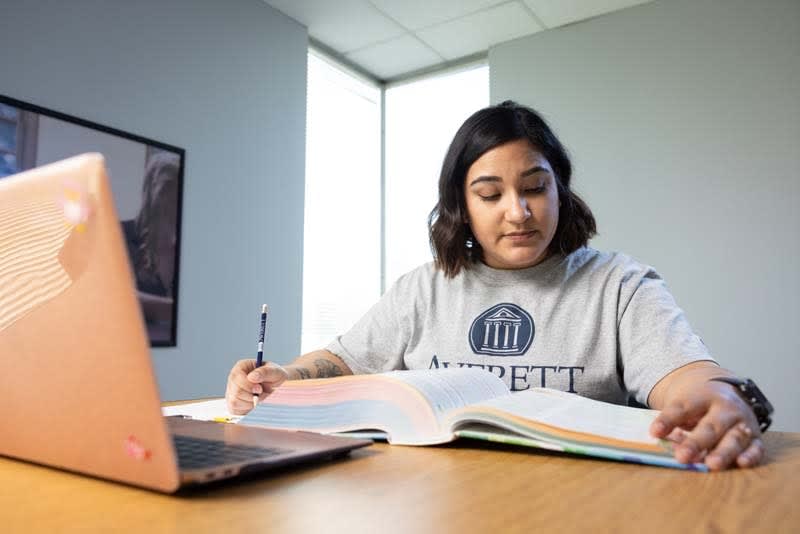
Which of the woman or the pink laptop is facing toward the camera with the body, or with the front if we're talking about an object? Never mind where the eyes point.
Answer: the woman

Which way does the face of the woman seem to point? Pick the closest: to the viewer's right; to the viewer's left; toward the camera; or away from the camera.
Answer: toward the camera

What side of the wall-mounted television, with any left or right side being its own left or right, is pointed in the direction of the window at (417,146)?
left

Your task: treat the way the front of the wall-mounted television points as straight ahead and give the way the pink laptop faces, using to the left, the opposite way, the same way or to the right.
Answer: to the left

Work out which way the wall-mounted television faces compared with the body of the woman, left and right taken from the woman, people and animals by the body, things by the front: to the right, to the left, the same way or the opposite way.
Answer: to the left

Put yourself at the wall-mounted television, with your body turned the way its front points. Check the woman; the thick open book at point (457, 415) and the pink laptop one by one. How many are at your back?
0

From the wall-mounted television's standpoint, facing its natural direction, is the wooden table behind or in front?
in front

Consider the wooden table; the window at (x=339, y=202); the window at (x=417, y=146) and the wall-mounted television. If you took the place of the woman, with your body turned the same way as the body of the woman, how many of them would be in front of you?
1

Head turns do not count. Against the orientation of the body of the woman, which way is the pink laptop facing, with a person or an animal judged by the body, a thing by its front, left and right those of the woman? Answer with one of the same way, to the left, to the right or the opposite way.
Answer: the opposite way

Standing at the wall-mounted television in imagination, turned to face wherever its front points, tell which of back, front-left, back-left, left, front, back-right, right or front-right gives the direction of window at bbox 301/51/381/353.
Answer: left

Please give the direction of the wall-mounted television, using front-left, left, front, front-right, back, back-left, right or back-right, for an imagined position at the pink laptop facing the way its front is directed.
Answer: front-left

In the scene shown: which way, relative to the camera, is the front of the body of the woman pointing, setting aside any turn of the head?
toward the camera

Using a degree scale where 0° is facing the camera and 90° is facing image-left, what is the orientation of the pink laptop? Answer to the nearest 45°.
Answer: approximately 225°

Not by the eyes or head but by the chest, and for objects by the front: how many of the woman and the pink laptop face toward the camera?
1

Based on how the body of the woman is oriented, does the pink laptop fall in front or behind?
in front

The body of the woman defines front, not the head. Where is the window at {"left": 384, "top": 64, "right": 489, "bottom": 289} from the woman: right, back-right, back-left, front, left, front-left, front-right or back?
back

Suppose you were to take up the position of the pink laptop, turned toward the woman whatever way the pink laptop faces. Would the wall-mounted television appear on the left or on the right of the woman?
left

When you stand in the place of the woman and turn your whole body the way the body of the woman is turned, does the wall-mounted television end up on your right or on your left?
on your right

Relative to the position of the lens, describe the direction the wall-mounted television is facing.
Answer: facing the viewer and to the right of the viewer

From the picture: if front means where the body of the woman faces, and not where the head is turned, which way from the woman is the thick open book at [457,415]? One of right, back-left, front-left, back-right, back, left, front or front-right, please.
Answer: front

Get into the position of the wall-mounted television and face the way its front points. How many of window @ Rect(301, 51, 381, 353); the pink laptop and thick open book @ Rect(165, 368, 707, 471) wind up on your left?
1
